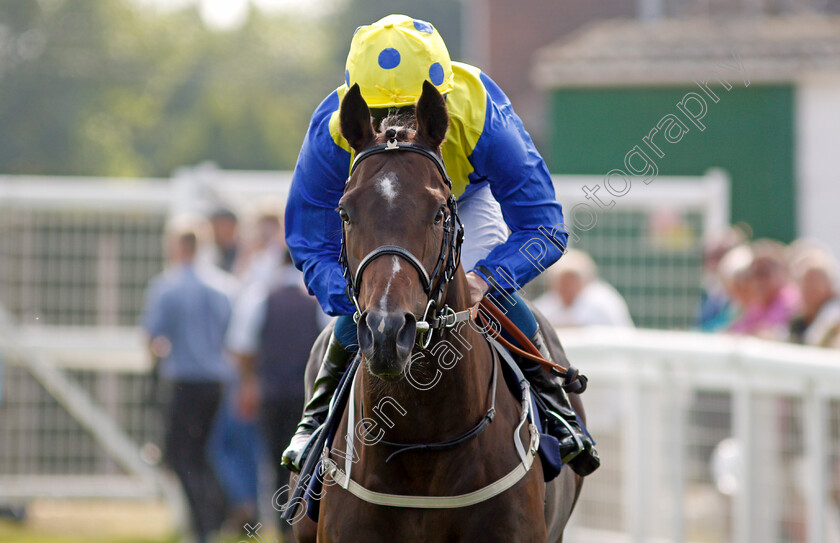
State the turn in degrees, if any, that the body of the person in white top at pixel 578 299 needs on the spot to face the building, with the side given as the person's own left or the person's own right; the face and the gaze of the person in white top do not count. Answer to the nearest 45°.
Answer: approximately 135° to the person's own right

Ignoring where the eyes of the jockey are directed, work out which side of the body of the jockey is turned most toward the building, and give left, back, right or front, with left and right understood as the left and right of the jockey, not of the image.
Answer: back

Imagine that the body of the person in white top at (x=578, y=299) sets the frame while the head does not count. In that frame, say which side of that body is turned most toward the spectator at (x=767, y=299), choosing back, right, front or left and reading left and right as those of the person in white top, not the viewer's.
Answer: left

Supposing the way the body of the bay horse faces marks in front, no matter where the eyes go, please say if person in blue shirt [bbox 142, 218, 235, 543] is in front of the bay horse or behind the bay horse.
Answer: behind

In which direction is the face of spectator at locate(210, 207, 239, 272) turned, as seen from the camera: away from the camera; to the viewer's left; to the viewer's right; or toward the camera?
toward the camera

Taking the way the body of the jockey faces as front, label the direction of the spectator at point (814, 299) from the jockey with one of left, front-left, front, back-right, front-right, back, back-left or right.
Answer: back-left

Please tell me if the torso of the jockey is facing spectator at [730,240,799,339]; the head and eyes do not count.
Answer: no

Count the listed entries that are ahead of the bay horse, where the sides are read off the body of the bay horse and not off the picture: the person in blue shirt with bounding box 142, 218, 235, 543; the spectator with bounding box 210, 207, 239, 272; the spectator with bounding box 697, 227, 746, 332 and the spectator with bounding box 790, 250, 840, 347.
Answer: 0

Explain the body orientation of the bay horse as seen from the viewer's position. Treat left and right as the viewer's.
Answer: facing the viewer

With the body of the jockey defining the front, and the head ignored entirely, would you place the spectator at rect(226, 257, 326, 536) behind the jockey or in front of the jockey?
behind

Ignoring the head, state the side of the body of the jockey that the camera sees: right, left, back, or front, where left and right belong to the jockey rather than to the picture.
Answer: front

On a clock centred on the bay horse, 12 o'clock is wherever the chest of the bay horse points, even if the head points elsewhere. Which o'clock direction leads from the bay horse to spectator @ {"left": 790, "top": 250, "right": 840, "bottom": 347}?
The spectator is roughly at 7 o'clock from the bay horse.

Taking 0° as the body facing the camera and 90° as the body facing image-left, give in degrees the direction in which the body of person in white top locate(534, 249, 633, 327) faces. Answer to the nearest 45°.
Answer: approximately 45°

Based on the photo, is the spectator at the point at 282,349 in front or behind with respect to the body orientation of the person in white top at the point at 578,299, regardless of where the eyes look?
in front

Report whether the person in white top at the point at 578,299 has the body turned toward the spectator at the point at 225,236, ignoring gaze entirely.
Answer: no

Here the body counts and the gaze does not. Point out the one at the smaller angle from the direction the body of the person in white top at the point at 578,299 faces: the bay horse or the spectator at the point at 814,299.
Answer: the bay horse

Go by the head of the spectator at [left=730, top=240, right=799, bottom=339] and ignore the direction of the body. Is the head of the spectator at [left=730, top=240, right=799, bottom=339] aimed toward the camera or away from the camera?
toward the camera

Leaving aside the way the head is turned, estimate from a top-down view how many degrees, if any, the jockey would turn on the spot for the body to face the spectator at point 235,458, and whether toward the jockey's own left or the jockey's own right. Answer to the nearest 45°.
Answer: approximately 180°

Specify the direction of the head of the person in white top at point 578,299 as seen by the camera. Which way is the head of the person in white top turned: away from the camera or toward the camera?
toward the camera

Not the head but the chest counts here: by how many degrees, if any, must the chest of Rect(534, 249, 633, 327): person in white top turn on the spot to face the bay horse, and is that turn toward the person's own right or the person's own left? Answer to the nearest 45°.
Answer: approximately 45° to the person's own left
